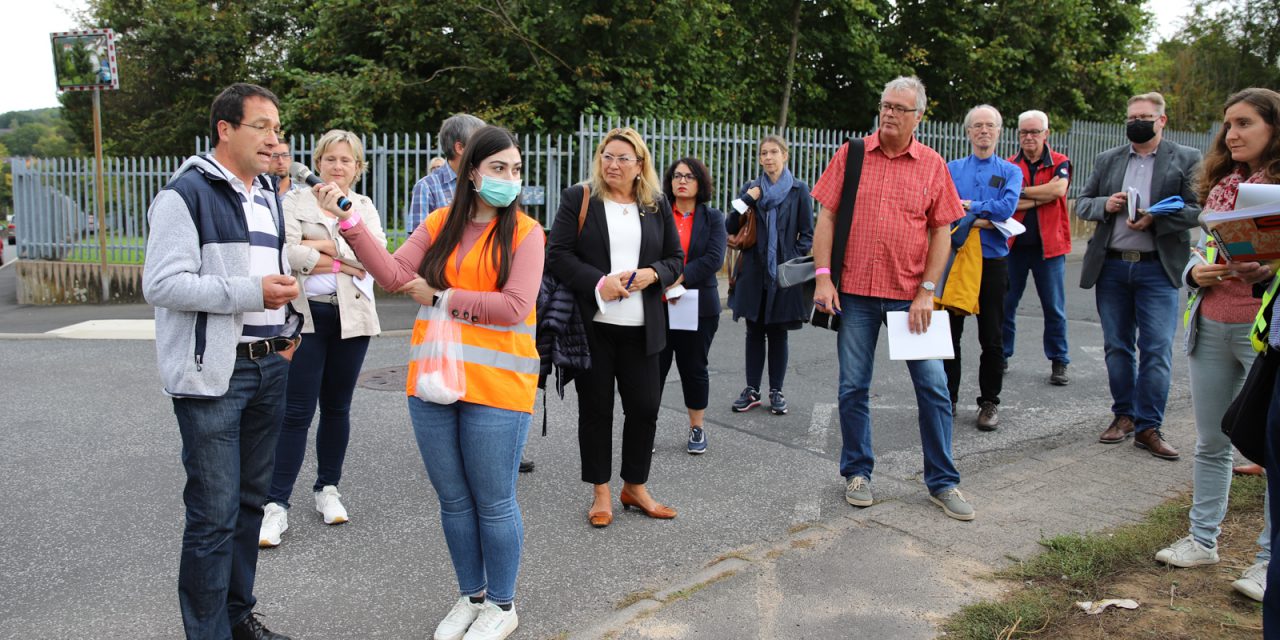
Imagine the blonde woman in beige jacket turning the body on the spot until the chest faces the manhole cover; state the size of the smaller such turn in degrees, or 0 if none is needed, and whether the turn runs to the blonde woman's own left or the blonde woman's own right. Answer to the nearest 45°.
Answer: approximately 180°

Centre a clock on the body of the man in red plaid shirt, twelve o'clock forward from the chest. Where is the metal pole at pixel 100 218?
The metal pole is roughly at 4 o'clock from the man in red plaid shirt.

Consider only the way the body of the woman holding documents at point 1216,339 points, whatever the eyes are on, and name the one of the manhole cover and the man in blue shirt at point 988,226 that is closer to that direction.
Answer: the manhole cover

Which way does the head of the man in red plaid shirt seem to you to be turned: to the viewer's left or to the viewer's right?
to the viewer's left

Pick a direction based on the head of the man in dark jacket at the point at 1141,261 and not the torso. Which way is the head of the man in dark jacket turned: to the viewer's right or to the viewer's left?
to the viewer's left

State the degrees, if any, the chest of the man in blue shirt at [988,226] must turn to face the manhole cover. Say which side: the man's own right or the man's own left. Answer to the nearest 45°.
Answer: approximately 90° to the man's own right

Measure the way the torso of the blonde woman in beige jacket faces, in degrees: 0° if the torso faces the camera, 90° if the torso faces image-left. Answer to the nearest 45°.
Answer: approximately 0°

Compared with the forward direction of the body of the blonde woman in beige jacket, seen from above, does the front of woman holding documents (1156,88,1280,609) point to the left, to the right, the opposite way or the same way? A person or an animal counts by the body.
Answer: to the right

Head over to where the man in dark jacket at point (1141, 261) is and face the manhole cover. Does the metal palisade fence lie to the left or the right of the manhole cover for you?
right
